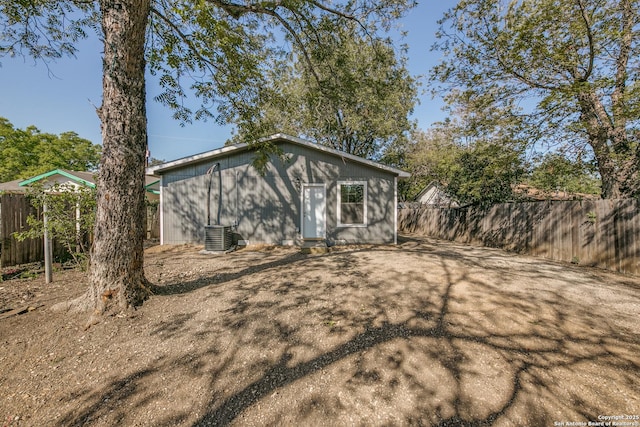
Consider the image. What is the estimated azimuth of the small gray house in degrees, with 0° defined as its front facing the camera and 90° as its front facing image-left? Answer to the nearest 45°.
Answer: approximately 0°

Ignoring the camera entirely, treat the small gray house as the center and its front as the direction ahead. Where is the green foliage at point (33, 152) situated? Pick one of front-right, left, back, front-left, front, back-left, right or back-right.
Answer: back-right

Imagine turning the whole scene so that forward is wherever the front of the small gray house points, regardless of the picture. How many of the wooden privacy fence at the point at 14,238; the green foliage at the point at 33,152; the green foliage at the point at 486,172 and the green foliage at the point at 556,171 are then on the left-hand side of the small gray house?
2

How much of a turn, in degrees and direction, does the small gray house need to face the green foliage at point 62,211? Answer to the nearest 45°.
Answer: approximately 45° to its right

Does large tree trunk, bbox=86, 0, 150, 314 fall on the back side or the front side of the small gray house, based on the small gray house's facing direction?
on the front side

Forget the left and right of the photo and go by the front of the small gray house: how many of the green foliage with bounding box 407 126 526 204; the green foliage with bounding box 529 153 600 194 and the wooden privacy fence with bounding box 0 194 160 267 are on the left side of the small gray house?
2

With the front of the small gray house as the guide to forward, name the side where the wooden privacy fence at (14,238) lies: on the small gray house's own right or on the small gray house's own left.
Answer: on the small gray house's own right

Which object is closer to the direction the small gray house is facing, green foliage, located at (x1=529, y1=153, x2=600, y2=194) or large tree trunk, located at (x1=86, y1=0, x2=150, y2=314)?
the large tree trunk

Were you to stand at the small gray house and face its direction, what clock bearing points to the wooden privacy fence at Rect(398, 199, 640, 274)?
The wooden privacy fence is roughly at 10 o'clock from the small gray house.

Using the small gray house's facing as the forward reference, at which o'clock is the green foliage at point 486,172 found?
The green foliage is roughly at 9 o'clock from the small gray house.

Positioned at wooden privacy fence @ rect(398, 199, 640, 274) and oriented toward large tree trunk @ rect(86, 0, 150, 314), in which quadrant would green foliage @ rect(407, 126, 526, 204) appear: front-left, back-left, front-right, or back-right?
back-right
